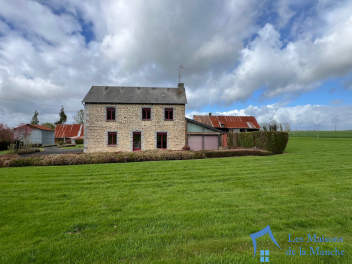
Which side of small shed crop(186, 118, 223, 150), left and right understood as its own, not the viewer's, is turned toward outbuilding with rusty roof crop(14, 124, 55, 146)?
right

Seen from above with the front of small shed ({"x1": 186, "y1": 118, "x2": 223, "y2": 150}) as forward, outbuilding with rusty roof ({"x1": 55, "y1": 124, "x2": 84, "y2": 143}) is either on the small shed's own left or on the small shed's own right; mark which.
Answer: on the small shed's own right

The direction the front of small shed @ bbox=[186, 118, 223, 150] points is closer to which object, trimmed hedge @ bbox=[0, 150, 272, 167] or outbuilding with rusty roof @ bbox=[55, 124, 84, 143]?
the trimmed hedge

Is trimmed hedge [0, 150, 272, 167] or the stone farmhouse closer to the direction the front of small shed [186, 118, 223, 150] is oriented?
the trimmed hedge

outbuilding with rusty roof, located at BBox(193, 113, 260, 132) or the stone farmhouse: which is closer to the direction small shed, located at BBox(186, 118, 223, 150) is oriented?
the stone farmhouse

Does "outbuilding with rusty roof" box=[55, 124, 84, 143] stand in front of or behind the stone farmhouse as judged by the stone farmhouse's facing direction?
behind

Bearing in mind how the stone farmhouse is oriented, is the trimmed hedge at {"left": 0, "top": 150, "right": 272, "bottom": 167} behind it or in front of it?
in front

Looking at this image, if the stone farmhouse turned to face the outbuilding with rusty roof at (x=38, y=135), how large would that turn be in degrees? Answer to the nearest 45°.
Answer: approximately 135° to its right

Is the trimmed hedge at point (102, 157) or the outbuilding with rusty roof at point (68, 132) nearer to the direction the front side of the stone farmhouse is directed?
the trimmed hedge

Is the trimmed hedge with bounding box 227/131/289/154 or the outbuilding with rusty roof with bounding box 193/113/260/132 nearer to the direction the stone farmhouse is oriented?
the trimmed hedge

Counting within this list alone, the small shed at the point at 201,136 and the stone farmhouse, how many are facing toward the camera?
2

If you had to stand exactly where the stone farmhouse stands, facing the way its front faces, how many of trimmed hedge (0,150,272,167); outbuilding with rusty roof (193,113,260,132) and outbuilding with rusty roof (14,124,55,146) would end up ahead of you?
1

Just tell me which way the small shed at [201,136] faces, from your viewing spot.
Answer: facing the viewer

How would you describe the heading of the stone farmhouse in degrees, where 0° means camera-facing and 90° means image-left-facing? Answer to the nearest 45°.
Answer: approximately 0°

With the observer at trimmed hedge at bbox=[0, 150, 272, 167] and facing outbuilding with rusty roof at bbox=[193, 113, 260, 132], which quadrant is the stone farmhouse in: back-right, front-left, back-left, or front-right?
front-left
